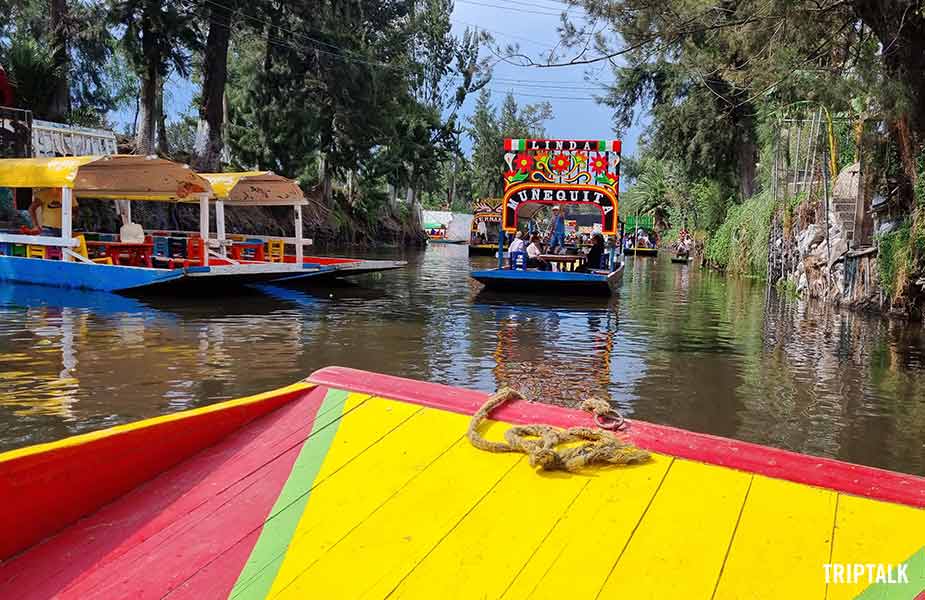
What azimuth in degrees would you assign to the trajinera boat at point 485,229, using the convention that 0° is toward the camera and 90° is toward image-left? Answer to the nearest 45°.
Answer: approximately 0°

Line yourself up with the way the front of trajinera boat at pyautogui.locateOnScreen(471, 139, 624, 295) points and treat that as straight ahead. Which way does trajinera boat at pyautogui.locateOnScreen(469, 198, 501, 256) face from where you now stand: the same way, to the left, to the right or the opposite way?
the same way

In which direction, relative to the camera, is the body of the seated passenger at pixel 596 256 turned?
to the viewer's left

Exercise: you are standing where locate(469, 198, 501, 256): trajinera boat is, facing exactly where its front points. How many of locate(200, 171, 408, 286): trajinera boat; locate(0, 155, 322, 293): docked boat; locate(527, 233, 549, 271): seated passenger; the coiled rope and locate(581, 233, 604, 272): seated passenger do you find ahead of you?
5

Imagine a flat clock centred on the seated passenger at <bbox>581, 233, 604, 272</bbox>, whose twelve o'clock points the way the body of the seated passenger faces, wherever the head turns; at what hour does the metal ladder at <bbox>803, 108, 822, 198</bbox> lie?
The metal ladder is roughly at 6 o'clock from the seated passenger.

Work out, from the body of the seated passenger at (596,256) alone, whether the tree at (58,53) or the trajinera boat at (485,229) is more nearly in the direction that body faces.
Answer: the tree

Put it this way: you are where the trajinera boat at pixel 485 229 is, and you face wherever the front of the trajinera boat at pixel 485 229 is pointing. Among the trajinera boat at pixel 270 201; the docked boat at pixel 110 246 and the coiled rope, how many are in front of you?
3

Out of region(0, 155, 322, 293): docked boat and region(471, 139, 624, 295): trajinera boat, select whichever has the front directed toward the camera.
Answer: the trajinera boat

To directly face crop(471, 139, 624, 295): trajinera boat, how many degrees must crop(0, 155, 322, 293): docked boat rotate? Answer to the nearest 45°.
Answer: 0° — it already faces it

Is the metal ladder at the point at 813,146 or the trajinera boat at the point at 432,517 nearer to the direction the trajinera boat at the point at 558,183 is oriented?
the trajinera boat

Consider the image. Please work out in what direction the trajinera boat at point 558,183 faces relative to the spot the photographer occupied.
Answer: facing the viewer

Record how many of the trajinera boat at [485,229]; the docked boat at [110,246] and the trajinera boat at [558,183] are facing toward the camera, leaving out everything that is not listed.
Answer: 2

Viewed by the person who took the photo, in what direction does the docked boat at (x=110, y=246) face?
facing to the right of the viewer

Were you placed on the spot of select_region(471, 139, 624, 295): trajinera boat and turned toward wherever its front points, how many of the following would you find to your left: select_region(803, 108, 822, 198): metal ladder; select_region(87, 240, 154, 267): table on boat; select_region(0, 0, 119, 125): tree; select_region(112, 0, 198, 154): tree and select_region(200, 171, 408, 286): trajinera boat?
1

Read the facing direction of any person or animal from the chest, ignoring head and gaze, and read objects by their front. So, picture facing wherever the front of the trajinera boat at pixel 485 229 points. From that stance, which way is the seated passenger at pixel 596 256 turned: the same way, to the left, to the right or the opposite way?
to the right
